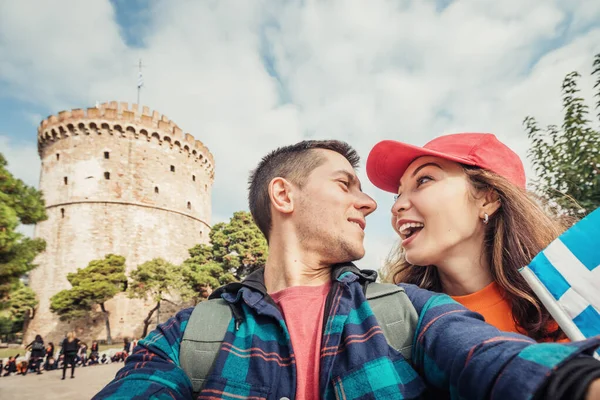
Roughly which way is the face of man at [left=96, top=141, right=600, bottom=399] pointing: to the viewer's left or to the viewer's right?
to the viewer's right

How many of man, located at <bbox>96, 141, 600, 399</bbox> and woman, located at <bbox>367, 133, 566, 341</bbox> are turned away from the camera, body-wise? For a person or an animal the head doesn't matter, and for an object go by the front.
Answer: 0

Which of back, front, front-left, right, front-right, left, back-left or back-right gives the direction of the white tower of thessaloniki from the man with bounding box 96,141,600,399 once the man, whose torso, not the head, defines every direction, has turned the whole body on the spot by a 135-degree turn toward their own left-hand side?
left

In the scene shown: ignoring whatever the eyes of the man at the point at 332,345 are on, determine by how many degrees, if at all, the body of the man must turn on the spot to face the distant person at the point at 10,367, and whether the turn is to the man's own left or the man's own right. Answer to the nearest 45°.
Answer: approximately 135° to the man's own right

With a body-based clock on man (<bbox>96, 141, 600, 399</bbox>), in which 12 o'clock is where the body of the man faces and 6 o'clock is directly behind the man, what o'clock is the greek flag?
The greek flag is roughly at 9 o'clock from the man.

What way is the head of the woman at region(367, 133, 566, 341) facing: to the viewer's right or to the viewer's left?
to the viewer's left

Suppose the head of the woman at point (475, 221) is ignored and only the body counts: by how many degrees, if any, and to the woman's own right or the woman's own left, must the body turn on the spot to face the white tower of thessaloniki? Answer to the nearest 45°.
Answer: approximately 90° to the woman's own right

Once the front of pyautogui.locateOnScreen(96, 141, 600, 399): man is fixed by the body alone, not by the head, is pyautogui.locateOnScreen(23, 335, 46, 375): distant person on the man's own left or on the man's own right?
on the man's own right

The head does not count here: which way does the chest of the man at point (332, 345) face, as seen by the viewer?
toward the camera

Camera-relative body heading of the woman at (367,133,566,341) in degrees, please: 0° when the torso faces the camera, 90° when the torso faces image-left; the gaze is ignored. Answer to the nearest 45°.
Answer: approximately 45°
